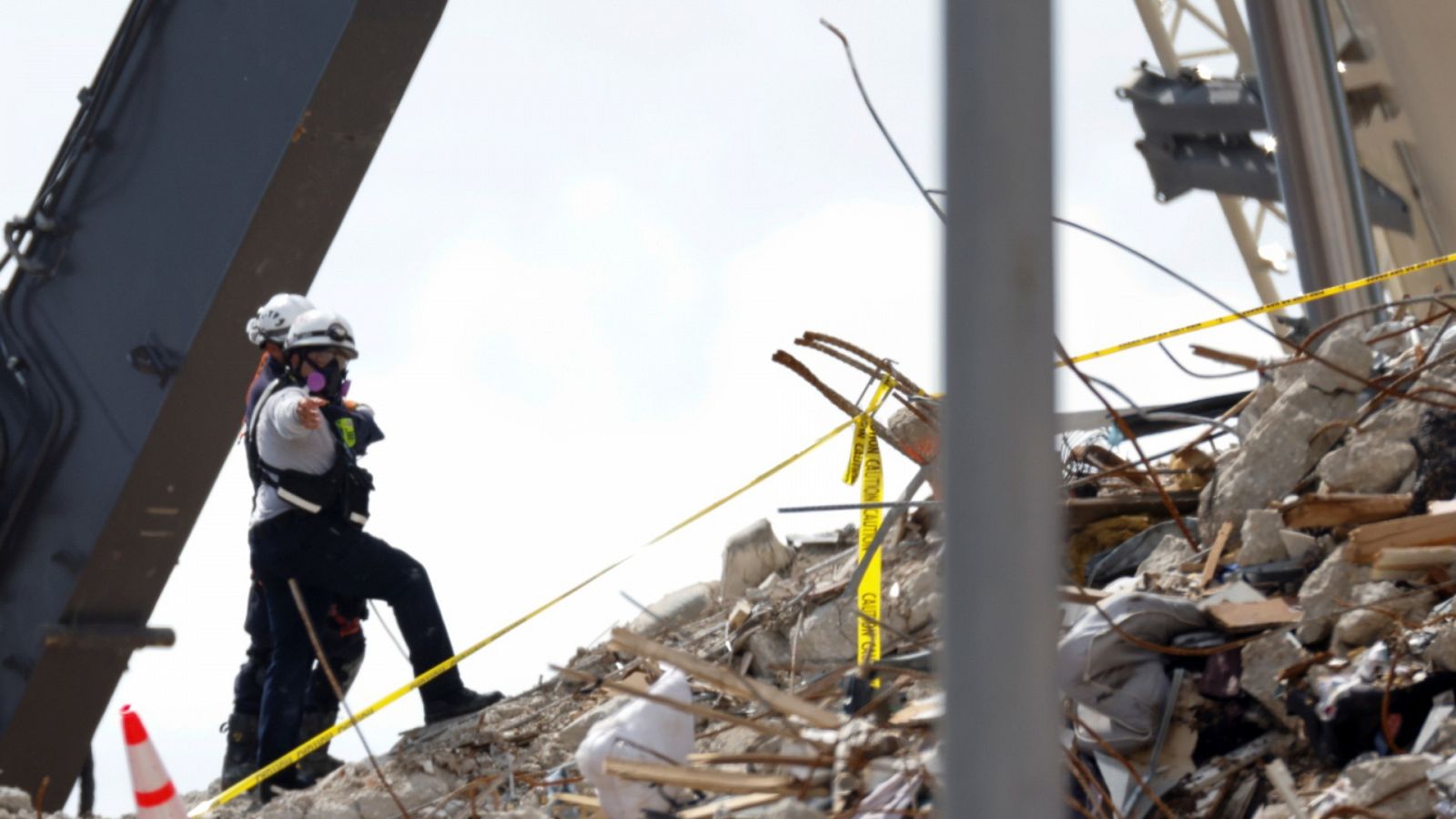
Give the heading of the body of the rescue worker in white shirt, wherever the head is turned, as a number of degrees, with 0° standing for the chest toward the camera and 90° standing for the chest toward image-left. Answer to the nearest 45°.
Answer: approximately 270°

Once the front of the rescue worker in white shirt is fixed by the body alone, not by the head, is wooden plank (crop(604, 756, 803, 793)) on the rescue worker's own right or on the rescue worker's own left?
on the rescue worker's own right

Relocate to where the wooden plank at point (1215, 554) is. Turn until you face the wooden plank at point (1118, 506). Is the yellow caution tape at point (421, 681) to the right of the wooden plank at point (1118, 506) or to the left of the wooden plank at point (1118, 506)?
left

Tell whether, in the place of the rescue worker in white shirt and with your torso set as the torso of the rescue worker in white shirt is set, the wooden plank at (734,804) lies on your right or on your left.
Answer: on your right

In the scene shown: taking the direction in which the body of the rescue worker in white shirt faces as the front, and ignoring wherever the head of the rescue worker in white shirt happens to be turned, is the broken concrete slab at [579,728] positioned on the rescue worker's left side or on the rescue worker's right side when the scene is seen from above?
on the rescue worker's right side

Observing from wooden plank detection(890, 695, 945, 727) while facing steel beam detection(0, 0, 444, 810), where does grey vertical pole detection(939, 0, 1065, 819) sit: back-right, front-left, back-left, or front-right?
back-left
